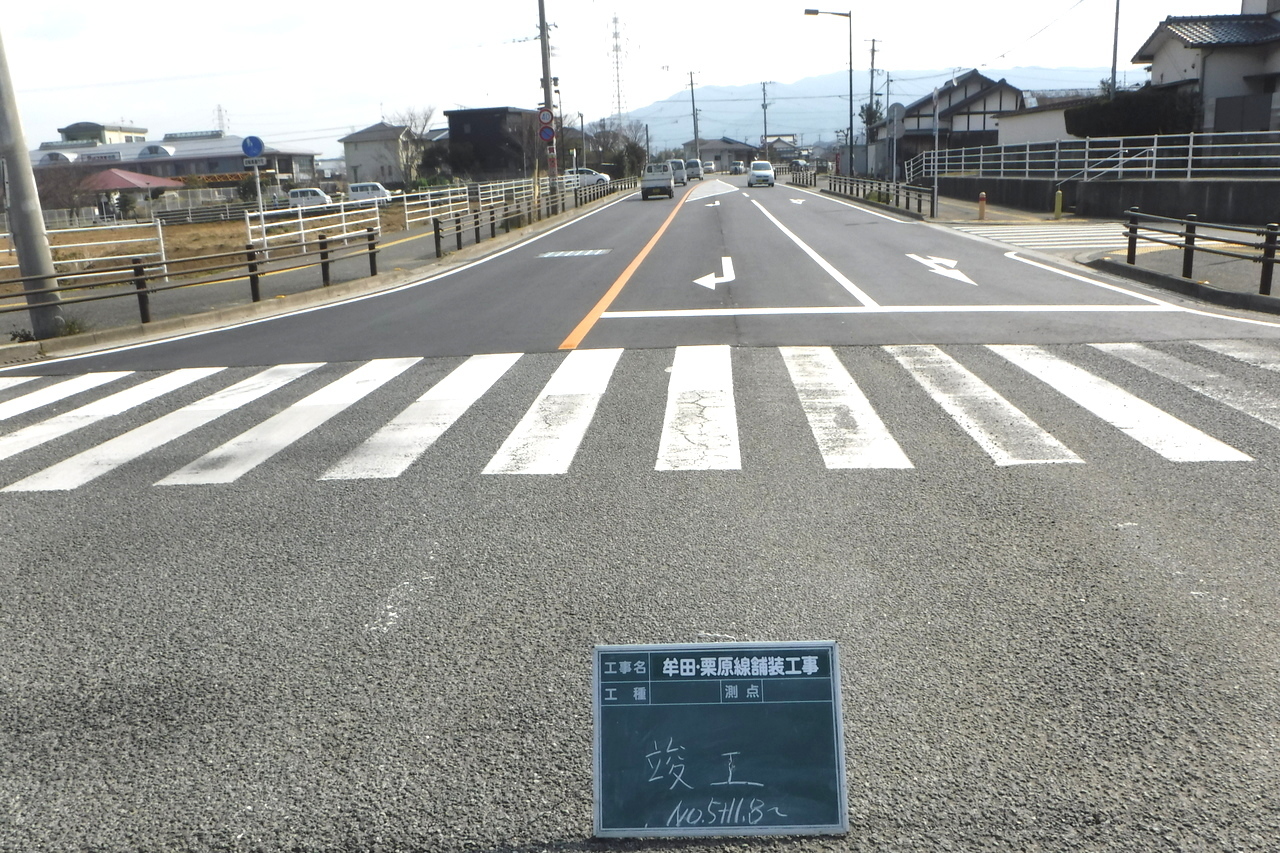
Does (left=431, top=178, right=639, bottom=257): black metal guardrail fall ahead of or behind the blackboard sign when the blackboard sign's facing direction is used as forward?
behind

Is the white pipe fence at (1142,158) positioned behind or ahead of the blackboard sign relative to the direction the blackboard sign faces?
behind

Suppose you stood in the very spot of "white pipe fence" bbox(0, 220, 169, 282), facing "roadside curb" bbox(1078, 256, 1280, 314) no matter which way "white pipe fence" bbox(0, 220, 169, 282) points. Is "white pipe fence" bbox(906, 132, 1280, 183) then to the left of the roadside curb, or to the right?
left

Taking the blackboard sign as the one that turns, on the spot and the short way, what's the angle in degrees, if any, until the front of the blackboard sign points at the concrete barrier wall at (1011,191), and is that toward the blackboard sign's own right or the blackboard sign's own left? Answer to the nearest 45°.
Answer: approximately 180°

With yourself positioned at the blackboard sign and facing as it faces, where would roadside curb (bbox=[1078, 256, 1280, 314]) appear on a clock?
The roadside curb is roughly at 7 o'clock from the blackboard sign.

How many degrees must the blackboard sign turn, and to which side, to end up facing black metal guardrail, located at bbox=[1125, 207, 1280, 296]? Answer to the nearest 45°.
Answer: approximately 135° to its left

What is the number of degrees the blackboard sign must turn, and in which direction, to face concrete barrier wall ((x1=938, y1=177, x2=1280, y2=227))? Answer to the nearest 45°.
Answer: approximately 135° to its left

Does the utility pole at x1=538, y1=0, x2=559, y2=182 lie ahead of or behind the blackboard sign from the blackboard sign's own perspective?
behind

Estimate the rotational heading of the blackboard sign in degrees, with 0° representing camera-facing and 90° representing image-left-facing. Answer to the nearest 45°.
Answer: approximately 0°

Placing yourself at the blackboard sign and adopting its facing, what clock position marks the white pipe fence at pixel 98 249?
The white pipe fence is roughly at 5 o'clock from the blackboard sign.
